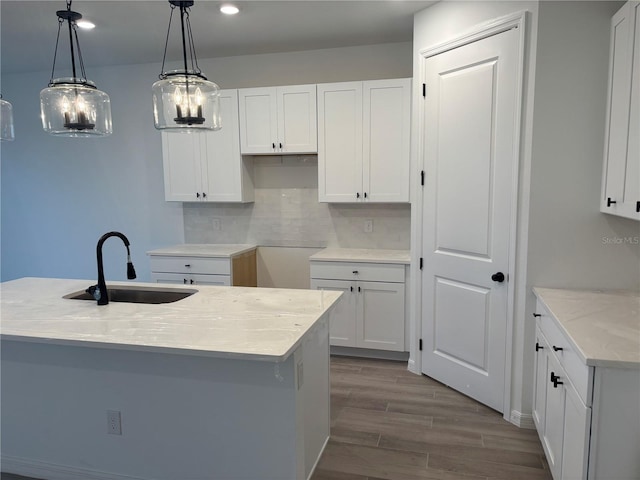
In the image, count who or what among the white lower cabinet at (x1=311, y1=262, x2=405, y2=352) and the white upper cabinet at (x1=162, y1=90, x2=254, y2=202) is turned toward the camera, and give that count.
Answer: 2

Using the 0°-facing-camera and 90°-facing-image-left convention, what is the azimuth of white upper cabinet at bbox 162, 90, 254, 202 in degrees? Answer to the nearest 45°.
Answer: approximately 0°

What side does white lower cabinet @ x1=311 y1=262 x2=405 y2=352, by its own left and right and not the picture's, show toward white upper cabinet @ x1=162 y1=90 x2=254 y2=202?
right

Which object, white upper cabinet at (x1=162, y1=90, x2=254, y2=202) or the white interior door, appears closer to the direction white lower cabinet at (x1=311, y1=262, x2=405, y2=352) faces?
the white interior door

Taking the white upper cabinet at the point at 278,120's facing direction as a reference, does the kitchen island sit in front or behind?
in front

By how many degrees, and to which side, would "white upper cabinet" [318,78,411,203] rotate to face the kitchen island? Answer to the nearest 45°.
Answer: approximately 45° to its right

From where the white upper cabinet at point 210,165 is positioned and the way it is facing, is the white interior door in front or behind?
in front

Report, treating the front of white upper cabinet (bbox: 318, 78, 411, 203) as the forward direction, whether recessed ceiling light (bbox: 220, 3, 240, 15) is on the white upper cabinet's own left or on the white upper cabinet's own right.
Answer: on the white upper cabinet's own right

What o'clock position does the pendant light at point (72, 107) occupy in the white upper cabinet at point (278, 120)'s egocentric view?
The pendant light is roughly at 1 o'clock from the white upper cabinet.

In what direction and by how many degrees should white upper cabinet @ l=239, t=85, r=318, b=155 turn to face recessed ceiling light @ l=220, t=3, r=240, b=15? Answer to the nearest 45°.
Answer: approximately 45° to its right
